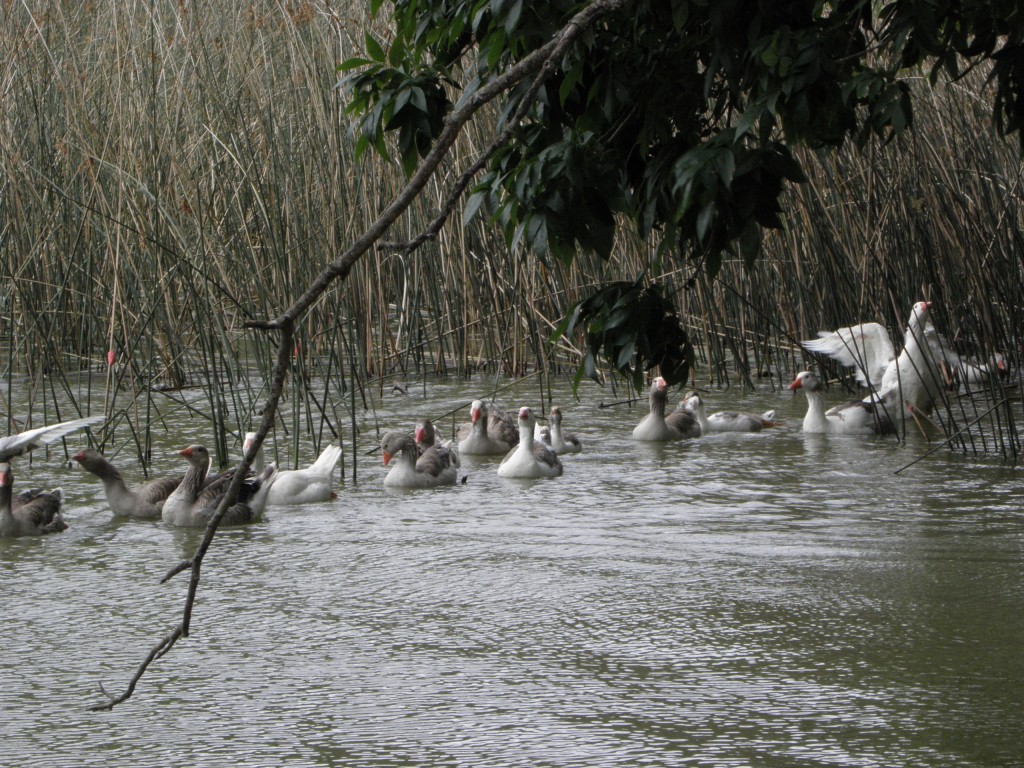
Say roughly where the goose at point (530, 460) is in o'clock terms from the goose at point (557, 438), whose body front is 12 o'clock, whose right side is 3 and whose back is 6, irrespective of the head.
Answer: the goose at point (530, 460) is roughly at 11 o'clock from the goose at point (557, 438).

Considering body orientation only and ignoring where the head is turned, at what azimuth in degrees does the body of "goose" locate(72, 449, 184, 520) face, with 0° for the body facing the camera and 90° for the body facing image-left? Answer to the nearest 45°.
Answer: approximately 90°

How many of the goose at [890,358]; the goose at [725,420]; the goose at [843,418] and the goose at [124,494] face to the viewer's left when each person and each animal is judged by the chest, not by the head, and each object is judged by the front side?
3

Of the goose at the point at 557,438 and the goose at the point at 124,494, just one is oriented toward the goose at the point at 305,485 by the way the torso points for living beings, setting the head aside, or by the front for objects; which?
the goose at the point at 557,438

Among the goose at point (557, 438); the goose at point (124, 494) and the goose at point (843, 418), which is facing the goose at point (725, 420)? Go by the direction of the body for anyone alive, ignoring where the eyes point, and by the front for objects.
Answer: the goose at point (843, 418)

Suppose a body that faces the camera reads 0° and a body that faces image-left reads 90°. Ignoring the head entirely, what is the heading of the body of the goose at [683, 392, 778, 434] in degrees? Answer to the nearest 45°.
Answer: approximately 90°
